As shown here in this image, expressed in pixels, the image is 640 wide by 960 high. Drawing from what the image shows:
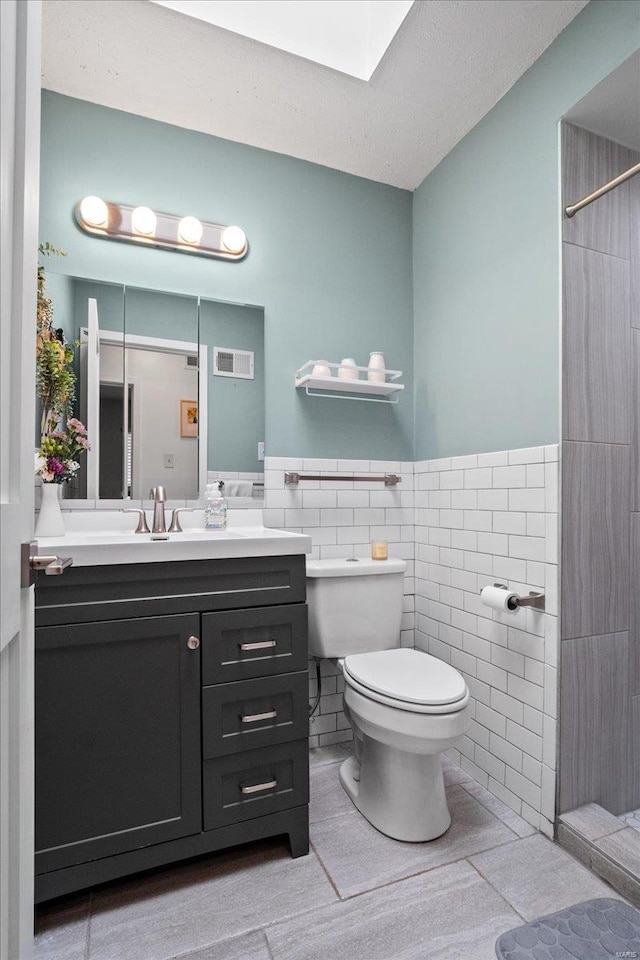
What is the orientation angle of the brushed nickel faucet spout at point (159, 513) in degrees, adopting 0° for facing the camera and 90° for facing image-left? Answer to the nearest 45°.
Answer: approximately 0°

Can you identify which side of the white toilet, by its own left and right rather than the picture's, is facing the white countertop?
right

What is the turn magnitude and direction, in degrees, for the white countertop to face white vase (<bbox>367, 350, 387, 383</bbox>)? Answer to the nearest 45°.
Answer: approximately 135° to its left

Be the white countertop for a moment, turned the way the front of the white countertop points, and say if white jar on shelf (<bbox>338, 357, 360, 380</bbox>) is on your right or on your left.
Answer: on your left

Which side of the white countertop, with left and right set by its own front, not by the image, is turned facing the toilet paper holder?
left

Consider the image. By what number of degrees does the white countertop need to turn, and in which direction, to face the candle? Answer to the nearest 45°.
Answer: approximately 135° to its left
